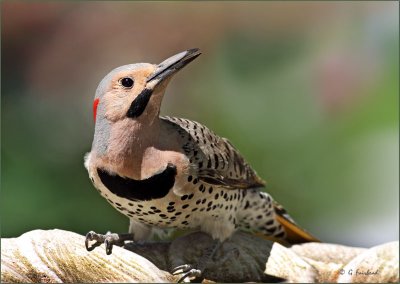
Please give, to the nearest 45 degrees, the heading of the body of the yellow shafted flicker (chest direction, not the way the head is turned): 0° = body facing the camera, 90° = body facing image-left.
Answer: approximately 45°
